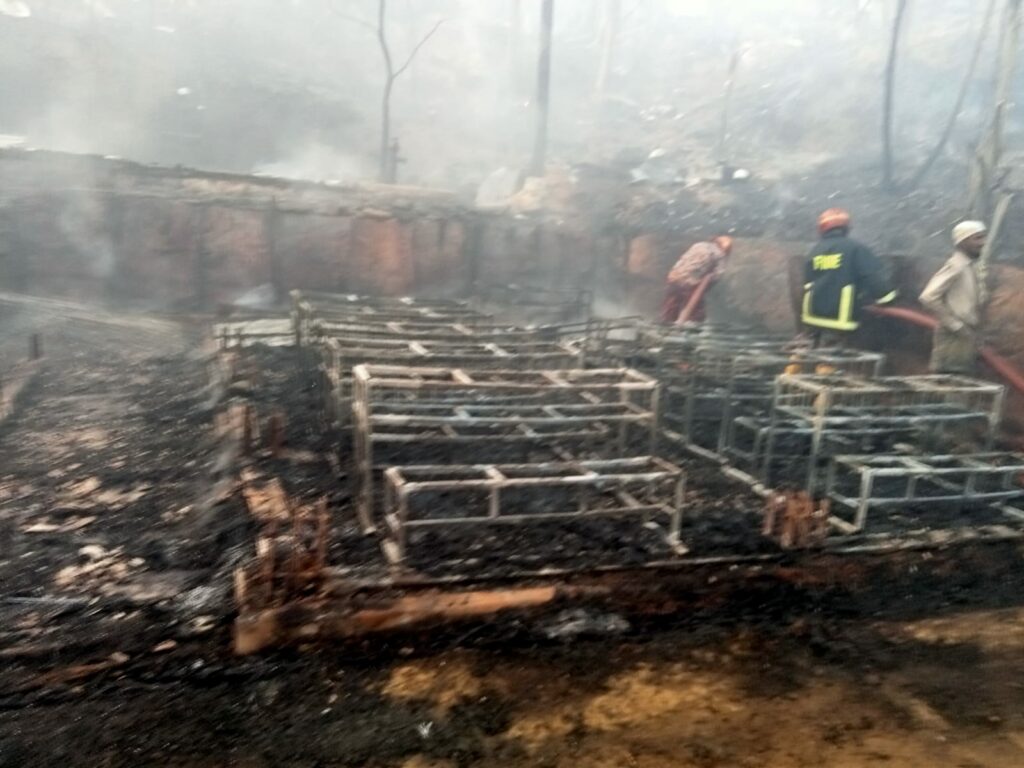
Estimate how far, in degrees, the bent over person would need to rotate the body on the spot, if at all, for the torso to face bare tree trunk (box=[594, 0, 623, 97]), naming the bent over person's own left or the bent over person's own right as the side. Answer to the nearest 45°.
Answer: approximately 90° to the bent over person's own left

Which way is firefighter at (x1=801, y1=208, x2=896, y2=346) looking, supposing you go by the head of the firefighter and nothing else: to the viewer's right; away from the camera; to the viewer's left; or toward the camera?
away from the camera

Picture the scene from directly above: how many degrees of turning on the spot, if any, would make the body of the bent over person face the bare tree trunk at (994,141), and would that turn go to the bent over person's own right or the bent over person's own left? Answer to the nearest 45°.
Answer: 0° — they already face it

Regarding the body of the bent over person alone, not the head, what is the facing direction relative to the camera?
to the viewer's right

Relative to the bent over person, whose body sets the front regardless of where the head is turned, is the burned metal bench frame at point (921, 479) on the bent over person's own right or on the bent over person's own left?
on the bent over person's own right

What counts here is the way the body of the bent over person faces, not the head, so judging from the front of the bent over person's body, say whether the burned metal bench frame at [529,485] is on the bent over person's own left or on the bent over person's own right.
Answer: on the bent over person's own right

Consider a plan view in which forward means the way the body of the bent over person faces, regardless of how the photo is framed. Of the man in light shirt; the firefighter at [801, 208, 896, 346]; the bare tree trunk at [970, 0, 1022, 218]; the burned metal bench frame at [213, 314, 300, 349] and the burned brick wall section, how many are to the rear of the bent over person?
2

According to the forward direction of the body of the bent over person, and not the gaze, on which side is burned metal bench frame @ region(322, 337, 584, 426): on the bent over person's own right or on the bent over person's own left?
on the bent over person's own right

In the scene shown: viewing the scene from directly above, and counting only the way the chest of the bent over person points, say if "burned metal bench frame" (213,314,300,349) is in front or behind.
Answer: behind

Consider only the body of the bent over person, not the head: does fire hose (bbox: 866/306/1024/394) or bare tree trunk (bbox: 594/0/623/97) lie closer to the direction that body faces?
the fire hose
